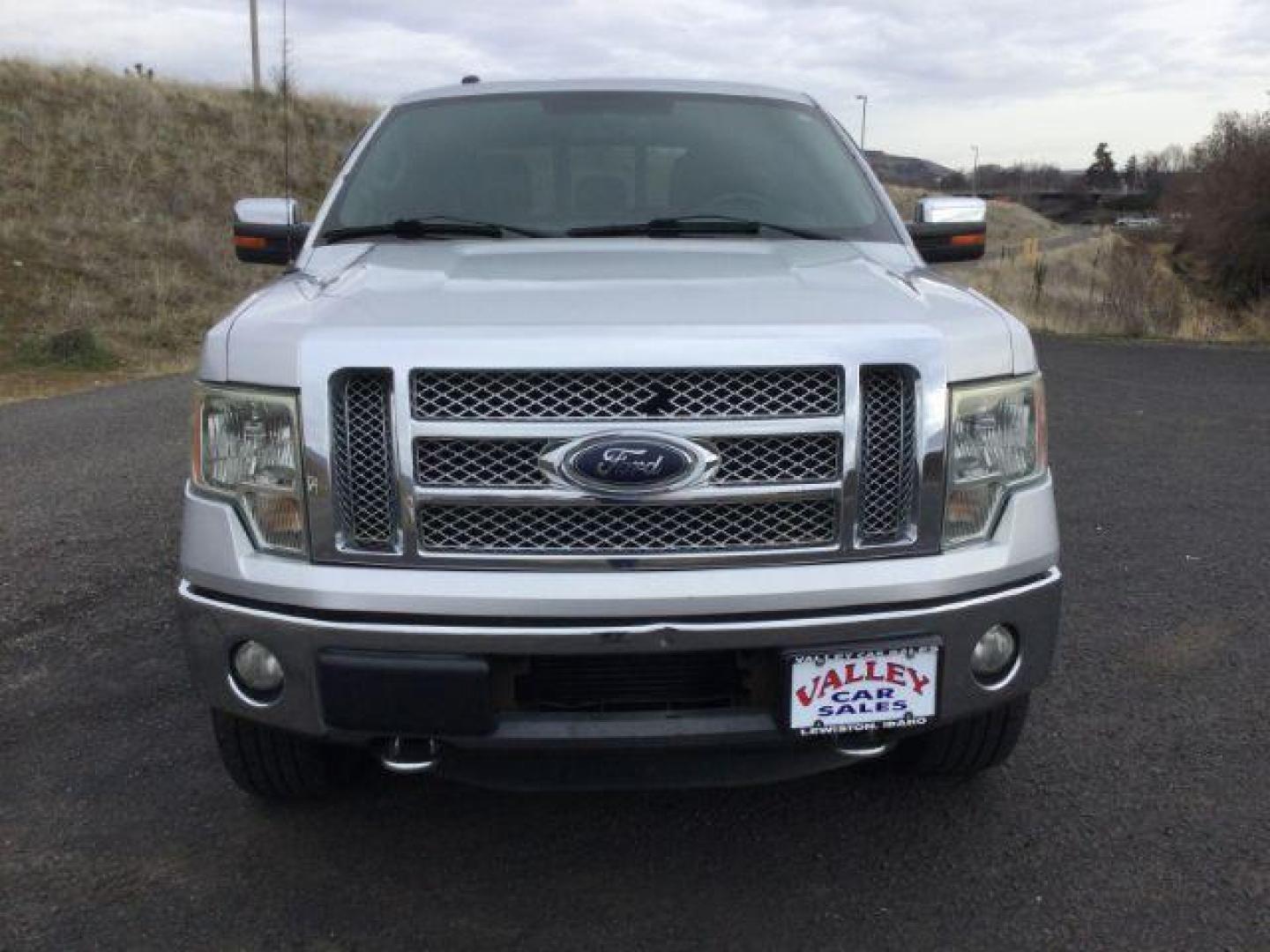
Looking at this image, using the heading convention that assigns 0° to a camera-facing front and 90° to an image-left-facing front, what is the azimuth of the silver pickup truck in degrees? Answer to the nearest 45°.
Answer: approximately 0°

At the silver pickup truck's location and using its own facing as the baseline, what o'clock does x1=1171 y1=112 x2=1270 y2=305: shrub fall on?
The shrub is roughly at 7 o'clock from the silver pickup truck.
